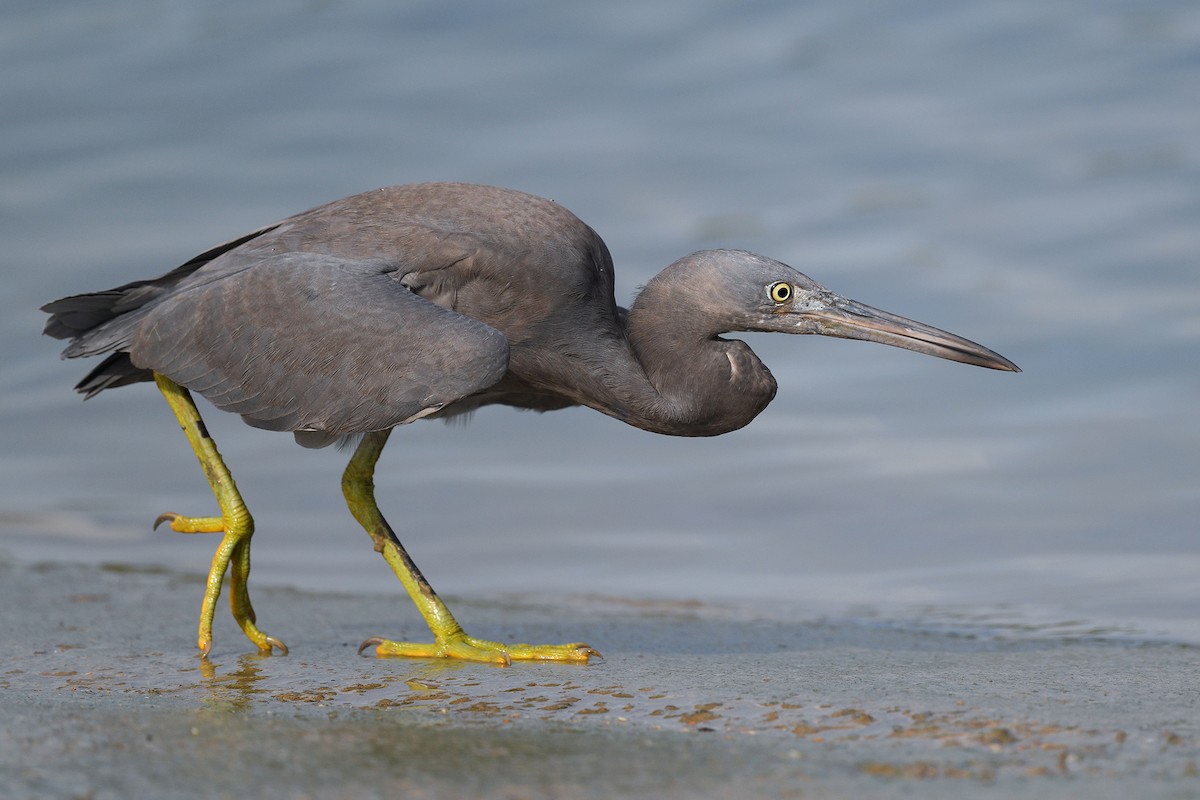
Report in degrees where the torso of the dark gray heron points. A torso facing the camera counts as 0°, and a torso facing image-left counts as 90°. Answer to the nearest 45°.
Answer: approximately 270°
